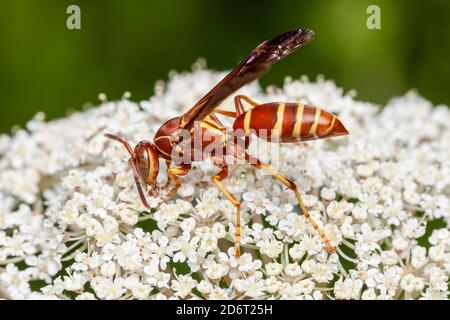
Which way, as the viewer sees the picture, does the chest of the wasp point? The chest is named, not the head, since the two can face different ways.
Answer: to the viewer's left
